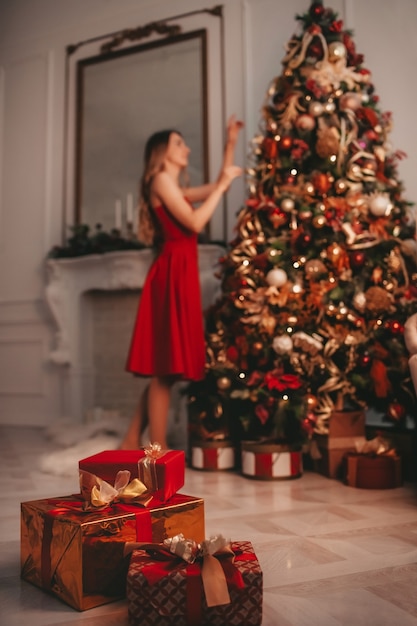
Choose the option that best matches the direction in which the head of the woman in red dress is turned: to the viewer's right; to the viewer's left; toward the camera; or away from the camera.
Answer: to the viewer's right

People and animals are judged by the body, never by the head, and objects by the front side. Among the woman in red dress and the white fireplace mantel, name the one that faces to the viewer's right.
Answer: the woman in red dress

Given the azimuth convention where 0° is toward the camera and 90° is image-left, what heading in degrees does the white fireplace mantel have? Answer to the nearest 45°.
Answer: approximately 45°

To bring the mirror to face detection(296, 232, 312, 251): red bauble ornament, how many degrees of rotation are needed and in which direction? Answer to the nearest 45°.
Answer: approximately 90° to its left

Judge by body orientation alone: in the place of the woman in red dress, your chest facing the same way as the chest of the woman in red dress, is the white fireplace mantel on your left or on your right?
on your left

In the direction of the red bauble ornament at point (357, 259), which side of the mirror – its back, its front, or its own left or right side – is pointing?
left

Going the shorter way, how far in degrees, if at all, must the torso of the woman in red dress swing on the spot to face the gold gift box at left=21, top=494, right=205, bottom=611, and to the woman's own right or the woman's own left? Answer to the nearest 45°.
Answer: approximately 90° to the woman's own right

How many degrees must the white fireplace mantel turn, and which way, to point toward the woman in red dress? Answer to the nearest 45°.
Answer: approximately 45° to its left

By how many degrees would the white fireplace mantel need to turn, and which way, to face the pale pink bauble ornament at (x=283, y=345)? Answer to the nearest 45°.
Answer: approximately 90° to its left

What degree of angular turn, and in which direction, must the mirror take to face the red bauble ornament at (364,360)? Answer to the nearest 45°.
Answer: approximately 90° to its left

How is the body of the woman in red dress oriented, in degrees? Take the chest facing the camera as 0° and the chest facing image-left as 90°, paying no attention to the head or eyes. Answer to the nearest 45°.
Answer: approximately 270°
